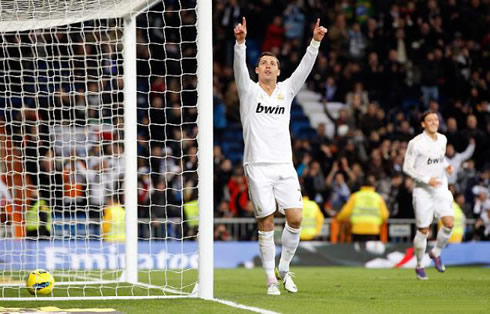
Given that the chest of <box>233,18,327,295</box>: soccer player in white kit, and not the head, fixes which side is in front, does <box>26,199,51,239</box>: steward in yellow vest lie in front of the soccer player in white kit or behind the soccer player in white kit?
behind

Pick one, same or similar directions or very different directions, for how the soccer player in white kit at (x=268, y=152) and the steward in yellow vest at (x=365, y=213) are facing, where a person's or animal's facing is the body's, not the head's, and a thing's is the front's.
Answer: very different directions

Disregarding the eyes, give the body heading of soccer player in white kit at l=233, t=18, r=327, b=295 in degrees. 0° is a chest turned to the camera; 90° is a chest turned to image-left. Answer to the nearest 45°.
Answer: approximately 0°

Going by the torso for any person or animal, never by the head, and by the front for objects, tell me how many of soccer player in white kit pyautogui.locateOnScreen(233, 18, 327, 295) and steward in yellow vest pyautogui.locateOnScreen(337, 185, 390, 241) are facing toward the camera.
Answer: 1

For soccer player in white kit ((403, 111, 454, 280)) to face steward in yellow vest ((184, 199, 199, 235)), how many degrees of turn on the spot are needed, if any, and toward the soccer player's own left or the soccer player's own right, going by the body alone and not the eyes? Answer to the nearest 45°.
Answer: approximately 180°

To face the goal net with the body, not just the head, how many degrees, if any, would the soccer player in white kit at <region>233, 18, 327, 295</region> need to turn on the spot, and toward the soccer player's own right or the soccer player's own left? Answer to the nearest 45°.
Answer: approximately 135° to the soccer player's own right

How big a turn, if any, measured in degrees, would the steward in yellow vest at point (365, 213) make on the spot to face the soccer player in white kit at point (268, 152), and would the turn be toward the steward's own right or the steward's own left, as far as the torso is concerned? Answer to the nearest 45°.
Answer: approximately 180°

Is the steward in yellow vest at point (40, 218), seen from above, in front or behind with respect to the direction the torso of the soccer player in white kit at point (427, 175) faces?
behind

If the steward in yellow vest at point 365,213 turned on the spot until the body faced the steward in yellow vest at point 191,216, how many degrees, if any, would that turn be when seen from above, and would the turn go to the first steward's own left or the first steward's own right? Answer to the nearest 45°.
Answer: approximately 90° to the first steward's own left

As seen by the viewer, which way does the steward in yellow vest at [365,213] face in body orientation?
away from the camera

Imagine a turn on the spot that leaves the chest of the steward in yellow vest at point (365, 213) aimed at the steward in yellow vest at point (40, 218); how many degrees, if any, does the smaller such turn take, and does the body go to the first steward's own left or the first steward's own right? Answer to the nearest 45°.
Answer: approximately 135° to the first steward's own left
